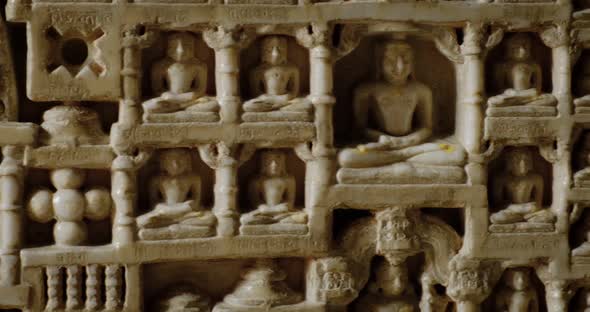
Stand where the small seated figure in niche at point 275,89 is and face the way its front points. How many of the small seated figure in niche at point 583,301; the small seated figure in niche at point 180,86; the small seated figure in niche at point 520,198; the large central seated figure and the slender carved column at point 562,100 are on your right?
1

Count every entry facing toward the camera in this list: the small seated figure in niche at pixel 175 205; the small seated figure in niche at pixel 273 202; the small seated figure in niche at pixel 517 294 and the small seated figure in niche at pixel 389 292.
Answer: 4

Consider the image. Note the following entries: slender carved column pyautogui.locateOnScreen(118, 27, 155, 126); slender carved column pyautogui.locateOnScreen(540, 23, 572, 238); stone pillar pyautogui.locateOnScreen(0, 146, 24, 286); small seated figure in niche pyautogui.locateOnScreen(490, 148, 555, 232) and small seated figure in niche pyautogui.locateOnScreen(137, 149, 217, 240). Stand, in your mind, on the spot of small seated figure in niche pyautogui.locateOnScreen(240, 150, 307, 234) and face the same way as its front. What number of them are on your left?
2

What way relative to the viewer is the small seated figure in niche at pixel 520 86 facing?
toward the camera

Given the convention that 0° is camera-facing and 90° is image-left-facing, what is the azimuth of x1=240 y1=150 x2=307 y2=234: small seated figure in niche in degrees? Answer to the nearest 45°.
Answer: approximately 0°

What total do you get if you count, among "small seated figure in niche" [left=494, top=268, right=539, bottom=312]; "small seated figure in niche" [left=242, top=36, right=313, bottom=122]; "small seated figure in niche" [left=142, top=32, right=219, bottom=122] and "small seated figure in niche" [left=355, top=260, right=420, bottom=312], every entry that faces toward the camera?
4

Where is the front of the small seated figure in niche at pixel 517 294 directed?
toward the camera

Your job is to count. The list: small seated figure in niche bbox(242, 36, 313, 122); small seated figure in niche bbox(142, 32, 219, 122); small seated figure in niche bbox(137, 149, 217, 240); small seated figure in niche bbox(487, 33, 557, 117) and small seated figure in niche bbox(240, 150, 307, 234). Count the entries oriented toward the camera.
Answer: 5

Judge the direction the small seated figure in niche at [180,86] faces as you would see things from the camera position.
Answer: facing the viewer

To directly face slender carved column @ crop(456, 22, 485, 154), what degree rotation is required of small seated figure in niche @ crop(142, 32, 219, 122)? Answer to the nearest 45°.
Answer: approximately 90° to its left

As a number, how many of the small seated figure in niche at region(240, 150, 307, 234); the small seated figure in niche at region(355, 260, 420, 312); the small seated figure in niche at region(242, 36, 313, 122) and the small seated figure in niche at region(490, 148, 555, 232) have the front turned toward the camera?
4

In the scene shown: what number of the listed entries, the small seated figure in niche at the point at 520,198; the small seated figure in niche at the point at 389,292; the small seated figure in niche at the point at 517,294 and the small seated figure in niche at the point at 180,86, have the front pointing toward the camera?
4

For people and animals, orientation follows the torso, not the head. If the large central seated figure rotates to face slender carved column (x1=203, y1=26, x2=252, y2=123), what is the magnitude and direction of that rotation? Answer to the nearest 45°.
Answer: approximately 90° to its right
